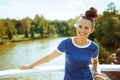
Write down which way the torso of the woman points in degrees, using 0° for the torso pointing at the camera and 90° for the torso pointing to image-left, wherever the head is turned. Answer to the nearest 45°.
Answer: approximately 0°
